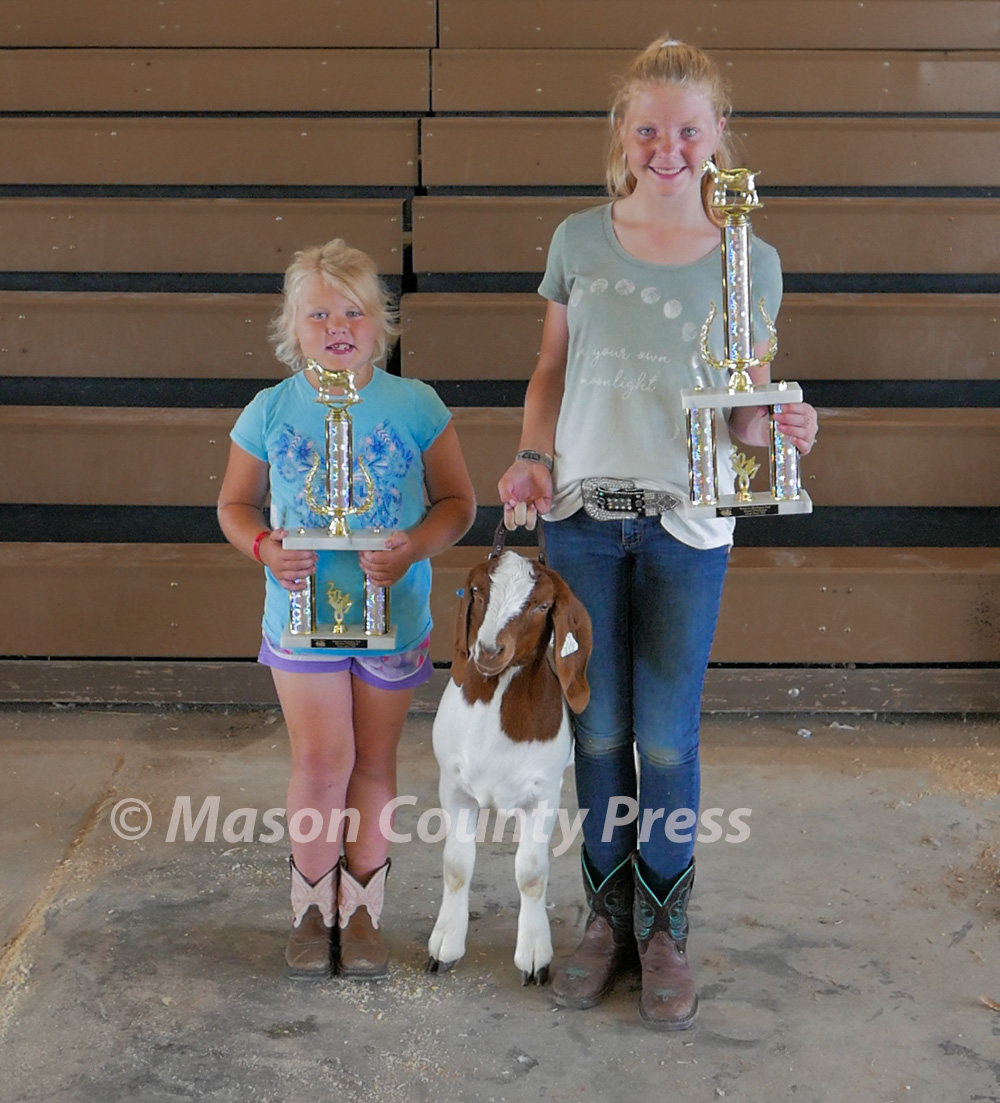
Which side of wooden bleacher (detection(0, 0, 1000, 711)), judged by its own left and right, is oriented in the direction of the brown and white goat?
front

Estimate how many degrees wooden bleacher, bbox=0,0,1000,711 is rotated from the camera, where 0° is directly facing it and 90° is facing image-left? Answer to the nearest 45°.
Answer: approximately 0°

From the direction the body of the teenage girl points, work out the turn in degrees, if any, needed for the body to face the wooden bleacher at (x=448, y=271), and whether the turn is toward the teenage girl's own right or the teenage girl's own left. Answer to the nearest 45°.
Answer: approximately 180°

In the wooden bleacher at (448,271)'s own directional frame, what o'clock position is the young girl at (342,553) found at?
The young girl is roughly at 12 o'clock from the wooden bleacher.

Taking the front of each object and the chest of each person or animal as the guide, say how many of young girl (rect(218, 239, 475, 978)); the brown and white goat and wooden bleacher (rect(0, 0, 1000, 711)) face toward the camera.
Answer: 3

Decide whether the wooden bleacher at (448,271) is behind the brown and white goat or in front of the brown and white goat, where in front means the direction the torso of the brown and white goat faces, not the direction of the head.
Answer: behind

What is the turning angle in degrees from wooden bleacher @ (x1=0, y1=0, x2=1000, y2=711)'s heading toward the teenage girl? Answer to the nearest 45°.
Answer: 0° — it already faces them
